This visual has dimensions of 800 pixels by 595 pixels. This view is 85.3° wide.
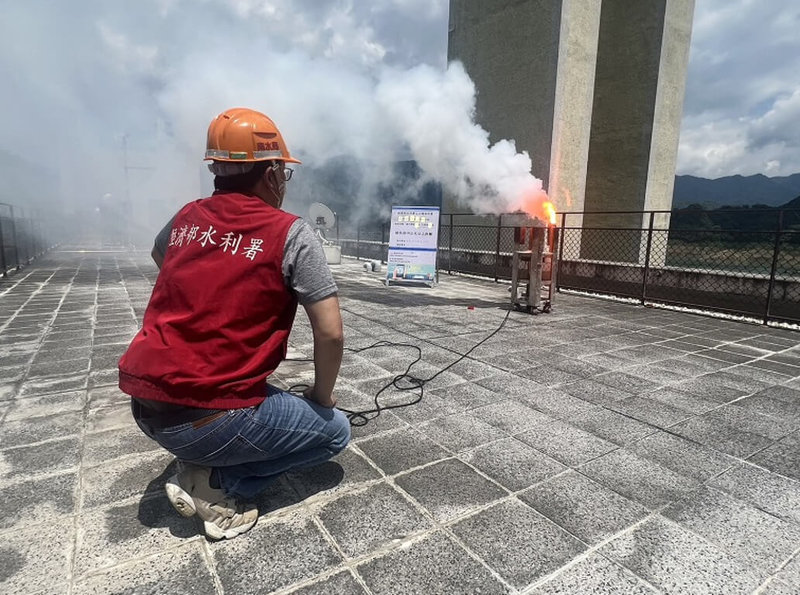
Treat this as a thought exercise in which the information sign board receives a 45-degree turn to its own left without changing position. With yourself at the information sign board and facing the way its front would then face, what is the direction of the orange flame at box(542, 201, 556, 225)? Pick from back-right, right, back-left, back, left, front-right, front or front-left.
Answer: front

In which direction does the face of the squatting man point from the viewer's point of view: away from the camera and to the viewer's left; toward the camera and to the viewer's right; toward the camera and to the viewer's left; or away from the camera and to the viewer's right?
away from the camera and to the viewer's right

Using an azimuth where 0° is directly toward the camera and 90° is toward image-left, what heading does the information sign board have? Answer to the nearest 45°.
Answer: approximately 0°

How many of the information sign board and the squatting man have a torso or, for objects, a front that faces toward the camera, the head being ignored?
1

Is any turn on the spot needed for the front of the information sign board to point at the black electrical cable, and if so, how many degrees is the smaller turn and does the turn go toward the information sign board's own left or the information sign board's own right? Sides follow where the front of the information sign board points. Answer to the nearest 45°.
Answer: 0° — it already faces it

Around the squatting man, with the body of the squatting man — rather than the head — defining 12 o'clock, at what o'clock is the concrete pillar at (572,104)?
The concrete pillar is roughly at 12 o'clock from the squatting man.

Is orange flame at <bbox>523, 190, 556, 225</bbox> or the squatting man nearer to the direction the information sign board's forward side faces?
the squatting man

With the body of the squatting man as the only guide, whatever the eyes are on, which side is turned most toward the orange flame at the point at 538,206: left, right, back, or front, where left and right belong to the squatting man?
front

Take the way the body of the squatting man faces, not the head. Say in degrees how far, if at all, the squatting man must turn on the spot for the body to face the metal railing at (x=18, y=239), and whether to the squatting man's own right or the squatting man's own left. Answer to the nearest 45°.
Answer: approximately 45° to the squatting man's own left

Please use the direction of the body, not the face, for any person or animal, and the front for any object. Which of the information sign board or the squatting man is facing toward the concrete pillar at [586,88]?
the squatting man

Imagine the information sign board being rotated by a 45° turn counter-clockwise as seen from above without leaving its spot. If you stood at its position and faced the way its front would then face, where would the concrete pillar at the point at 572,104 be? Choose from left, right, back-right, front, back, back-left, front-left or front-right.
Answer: left

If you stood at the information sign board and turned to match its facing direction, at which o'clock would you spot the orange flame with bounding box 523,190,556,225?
The orange flame is roughly at 10 o'clock from the information sign board.

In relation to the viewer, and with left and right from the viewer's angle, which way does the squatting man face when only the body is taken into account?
facing away from the viewer and to the right of the viewer

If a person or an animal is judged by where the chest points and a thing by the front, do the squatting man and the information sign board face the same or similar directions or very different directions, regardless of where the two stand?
very different directions

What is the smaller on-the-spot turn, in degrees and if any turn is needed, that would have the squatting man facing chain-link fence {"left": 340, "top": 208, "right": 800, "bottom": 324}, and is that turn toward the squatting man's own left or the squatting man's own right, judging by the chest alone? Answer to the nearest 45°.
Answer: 0° — they already face it
